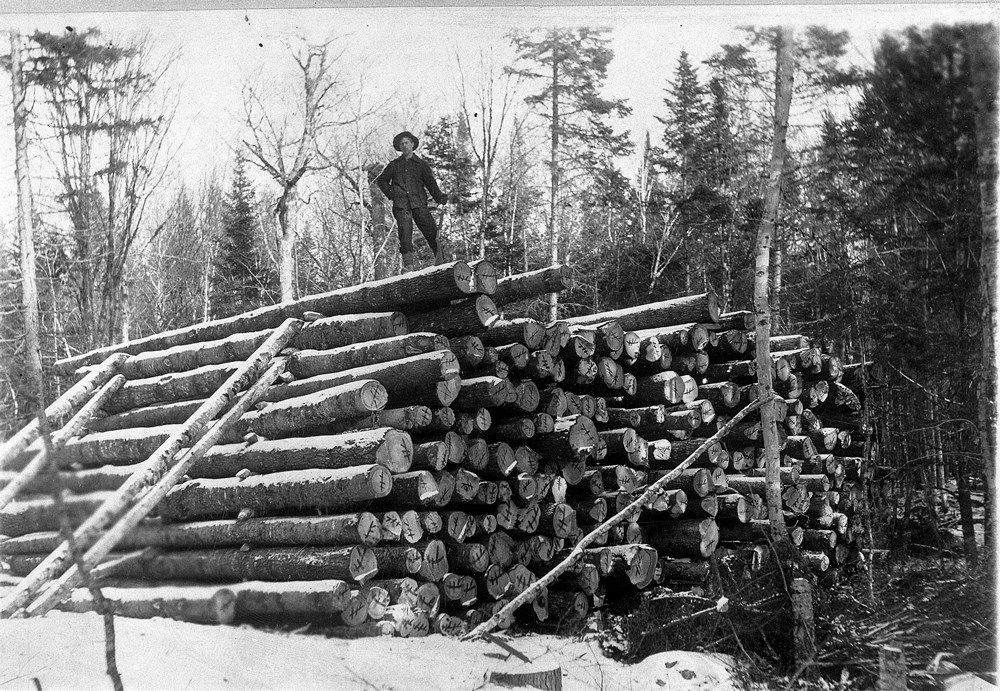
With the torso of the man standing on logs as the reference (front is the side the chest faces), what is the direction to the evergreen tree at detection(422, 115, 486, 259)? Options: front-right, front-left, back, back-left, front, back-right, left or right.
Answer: back

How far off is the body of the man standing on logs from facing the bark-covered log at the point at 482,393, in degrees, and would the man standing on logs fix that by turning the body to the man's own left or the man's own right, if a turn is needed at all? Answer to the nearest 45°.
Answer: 0° — they already face it

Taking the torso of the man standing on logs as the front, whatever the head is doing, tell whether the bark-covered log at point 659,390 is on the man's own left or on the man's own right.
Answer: on the man's own left

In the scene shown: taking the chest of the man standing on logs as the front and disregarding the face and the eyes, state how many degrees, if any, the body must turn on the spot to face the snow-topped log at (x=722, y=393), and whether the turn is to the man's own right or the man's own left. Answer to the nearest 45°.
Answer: approximately 90° to the man's own left

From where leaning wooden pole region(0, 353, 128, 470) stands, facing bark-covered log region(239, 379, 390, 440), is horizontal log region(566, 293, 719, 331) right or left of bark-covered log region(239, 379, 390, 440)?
left

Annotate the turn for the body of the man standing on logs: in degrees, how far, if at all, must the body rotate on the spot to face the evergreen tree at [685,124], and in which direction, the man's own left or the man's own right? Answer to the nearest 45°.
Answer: approximately 135° to the man's own left

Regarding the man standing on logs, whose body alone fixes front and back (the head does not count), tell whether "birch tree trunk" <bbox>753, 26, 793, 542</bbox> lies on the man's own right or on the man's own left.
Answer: on the man's own left

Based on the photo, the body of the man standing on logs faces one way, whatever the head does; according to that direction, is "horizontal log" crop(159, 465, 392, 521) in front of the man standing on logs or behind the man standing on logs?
in front
